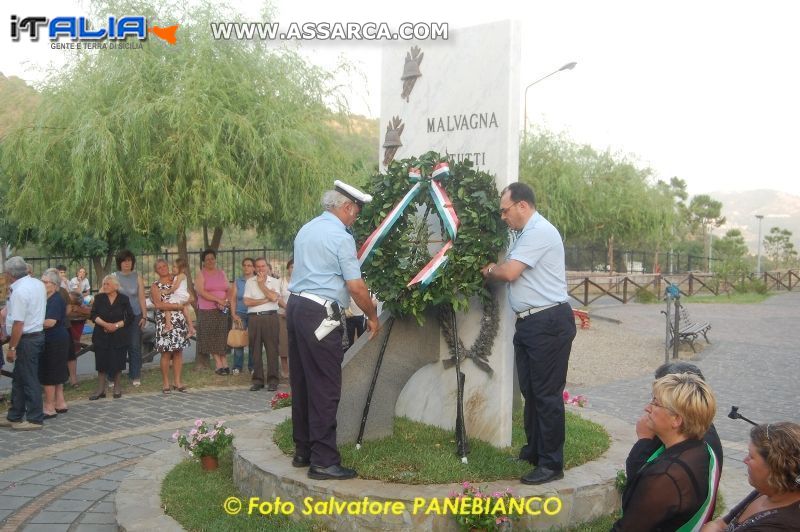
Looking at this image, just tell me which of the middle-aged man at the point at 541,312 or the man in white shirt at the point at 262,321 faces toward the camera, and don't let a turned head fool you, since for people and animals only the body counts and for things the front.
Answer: the man in white shirt

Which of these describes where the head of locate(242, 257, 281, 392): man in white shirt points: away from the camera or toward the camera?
toward the camera

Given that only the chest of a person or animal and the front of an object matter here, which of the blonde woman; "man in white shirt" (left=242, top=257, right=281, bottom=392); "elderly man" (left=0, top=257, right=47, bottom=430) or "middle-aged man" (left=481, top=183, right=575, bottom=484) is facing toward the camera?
the man in white shirt

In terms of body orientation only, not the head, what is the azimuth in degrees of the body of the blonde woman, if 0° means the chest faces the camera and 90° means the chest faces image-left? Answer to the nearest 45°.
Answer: approximately 90°

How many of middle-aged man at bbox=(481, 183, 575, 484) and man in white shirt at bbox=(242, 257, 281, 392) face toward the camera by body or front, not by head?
1

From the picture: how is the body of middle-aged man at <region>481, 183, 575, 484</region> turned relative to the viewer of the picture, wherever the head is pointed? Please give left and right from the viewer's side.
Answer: facing to the left of the viewer

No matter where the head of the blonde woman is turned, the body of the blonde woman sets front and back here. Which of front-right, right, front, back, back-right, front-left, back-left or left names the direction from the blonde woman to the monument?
front-right

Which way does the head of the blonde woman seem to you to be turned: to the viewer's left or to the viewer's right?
to the viewer's left

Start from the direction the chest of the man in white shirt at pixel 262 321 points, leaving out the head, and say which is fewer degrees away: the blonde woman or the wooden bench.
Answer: the blonde woman

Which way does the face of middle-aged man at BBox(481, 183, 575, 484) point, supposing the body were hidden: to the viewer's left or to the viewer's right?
to the viewer's left

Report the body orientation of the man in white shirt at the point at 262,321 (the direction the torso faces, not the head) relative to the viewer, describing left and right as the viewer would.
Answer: facing the viewer

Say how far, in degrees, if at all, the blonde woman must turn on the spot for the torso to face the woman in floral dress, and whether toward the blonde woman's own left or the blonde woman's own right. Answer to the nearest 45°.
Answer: approximately 45° to the blonde woman's own right

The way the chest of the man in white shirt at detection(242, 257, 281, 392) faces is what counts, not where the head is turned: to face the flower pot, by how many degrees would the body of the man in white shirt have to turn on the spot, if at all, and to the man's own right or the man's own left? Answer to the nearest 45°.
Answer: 0° — they already face it
